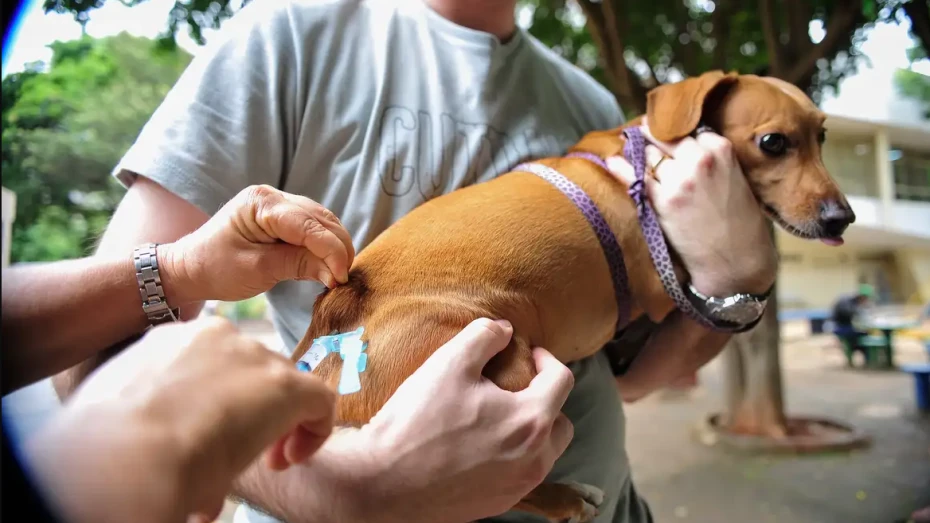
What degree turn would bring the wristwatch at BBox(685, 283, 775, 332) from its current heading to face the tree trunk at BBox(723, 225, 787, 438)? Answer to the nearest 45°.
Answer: approximately 180°

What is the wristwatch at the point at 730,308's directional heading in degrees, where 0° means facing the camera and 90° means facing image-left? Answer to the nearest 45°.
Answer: approximately 0°

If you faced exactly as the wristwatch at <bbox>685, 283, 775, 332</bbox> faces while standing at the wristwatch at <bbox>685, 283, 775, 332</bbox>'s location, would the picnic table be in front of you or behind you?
behind

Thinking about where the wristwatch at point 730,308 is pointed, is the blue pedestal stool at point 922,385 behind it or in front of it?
behind

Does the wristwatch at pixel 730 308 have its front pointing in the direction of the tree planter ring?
no

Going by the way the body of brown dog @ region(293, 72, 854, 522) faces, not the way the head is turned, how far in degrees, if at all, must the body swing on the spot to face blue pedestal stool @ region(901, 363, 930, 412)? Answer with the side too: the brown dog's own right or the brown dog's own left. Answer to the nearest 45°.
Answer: approximately 45° to the brown dog's own left

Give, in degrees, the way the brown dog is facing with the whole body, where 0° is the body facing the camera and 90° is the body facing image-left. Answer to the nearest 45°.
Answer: approximately 270°
